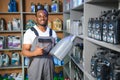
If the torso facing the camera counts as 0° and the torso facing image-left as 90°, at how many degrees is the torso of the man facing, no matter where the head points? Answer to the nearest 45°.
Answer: approximately 315°
